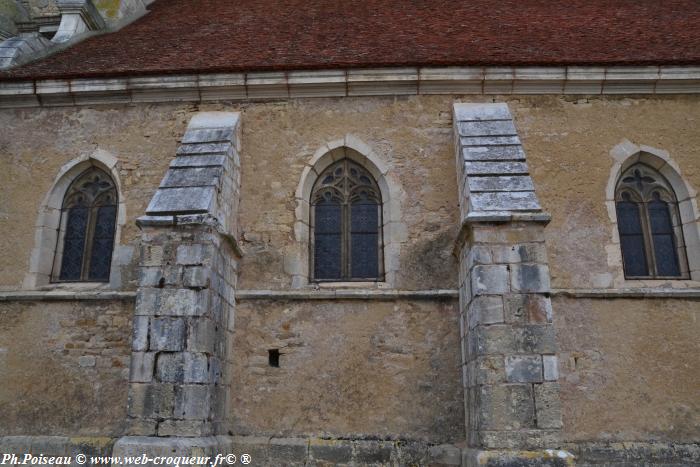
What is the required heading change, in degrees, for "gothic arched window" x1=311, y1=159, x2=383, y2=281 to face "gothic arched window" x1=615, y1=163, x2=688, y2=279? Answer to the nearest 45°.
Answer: approximately 90° to its left

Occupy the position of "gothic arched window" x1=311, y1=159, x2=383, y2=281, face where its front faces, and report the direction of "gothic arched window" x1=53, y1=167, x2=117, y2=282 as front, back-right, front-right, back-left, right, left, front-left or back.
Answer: right

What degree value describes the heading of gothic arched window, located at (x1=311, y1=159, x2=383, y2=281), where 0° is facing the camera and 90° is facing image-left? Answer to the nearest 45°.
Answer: approximately 0°
